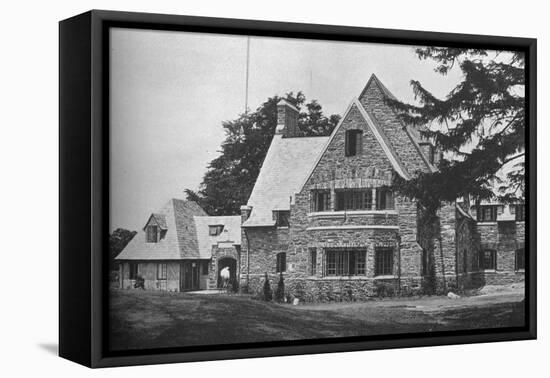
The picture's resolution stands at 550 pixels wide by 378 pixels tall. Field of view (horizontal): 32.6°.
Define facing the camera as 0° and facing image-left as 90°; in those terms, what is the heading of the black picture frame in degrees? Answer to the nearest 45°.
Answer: approximately 315°
